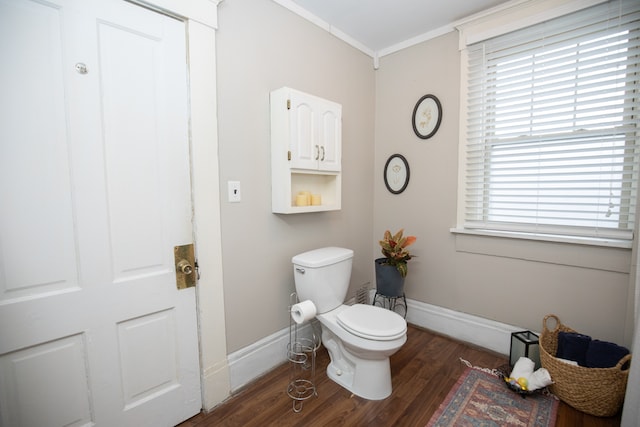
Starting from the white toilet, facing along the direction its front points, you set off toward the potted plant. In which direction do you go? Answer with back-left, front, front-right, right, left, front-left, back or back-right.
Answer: left

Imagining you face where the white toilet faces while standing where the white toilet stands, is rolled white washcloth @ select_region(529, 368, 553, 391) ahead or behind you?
ahead

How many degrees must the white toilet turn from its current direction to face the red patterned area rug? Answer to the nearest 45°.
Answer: approximately 45° to its left

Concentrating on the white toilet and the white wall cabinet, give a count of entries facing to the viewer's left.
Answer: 0

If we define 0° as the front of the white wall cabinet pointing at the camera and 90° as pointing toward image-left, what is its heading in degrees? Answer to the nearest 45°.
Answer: approximately 315°

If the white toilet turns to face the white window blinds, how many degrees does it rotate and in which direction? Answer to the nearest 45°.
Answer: approximately 45° to its left

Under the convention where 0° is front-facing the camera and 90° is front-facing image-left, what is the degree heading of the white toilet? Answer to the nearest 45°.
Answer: approximately 315°

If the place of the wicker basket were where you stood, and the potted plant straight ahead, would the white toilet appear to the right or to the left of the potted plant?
left

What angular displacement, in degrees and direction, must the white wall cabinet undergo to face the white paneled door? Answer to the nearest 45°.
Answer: approximately 90° to its right
